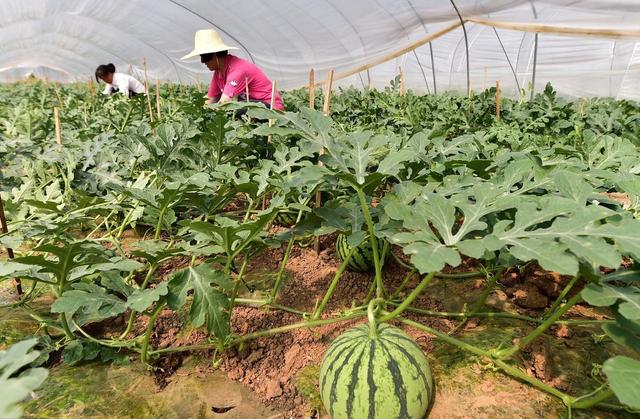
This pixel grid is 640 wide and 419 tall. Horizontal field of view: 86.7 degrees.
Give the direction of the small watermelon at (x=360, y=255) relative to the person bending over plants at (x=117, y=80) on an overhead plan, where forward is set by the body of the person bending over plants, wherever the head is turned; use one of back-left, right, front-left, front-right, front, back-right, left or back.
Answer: left

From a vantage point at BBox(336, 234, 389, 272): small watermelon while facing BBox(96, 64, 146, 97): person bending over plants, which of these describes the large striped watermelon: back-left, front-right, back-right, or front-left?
back-left

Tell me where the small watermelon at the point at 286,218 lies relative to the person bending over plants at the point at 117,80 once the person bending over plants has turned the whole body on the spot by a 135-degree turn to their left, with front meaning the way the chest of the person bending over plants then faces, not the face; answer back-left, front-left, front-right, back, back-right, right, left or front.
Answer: front-right

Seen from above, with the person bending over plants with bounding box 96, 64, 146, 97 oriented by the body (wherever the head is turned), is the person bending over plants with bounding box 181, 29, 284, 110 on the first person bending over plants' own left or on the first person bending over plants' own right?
on the first person bending over plants' own left

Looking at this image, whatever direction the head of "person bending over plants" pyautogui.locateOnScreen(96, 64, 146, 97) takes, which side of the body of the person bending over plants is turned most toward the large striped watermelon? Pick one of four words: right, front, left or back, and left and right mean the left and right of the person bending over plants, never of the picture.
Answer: left

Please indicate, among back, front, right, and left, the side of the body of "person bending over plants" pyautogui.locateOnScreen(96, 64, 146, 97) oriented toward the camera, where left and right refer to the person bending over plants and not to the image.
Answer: left
